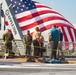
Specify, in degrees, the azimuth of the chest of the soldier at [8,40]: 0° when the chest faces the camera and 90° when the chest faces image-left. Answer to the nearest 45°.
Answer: approximately 225°

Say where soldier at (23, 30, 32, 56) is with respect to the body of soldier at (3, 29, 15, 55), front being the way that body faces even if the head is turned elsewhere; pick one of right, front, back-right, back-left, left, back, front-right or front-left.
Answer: front-right

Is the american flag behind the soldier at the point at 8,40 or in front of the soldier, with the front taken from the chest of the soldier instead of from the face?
in front
